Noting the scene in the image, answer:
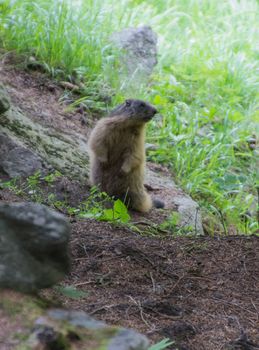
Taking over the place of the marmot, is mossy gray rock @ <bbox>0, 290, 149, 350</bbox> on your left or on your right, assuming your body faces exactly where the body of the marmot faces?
on your right
